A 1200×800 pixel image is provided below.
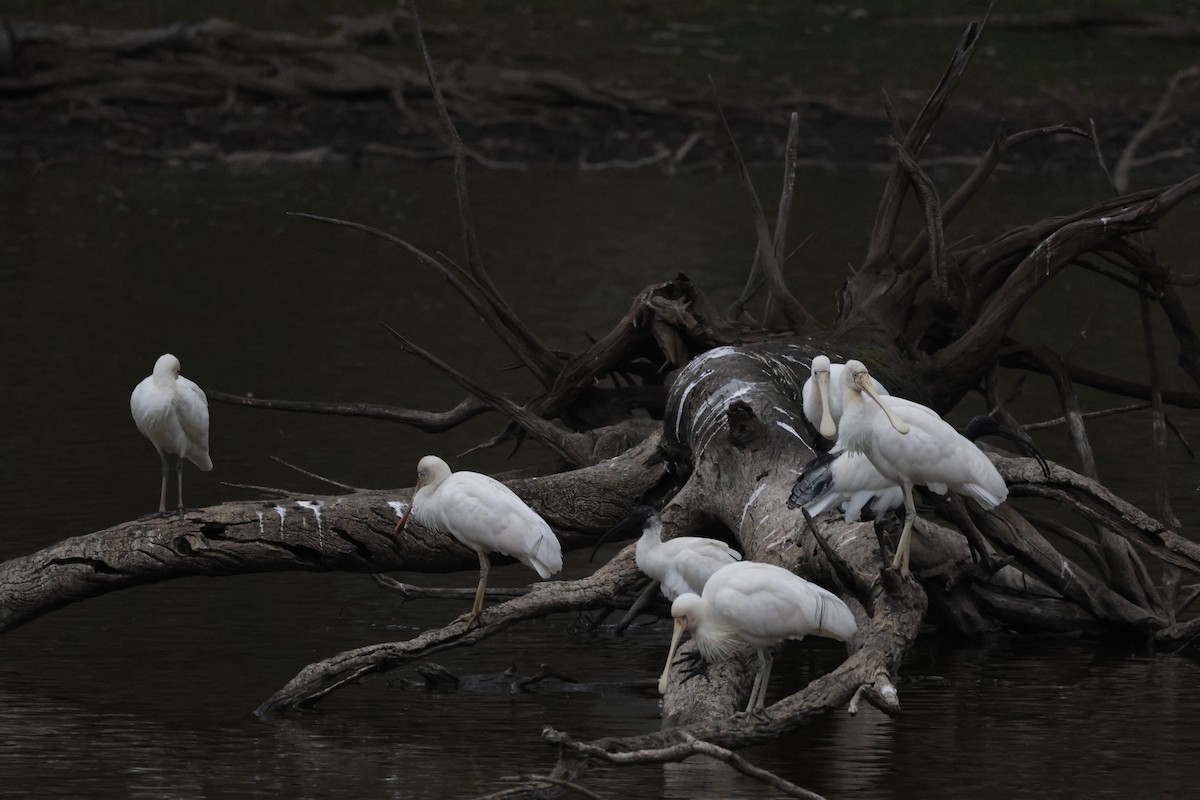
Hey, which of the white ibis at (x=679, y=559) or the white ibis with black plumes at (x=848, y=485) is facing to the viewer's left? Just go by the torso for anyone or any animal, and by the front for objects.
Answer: the white ibis at (x=679, y=559)

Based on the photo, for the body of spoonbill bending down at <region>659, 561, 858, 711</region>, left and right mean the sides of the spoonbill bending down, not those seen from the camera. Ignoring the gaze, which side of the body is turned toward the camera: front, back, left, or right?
left

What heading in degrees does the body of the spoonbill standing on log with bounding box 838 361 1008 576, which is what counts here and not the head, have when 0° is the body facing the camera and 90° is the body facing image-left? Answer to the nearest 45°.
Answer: approximately 90°

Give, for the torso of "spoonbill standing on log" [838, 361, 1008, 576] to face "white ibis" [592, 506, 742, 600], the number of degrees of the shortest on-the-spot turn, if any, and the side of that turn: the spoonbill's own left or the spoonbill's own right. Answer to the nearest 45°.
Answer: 0° — it already faces it

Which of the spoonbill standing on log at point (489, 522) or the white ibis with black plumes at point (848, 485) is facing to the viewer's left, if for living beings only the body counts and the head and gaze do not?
the spoonbill standing on log

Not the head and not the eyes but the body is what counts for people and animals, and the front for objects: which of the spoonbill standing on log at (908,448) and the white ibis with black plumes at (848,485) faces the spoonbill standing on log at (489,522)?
the spoonbill standing on log at (908,448)

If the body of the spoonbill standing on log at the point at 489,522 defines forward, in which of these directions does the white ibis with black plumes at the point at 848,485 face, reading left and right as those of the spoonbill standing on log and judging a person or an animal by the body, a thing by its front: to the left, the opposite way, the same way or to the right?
the opposite way
